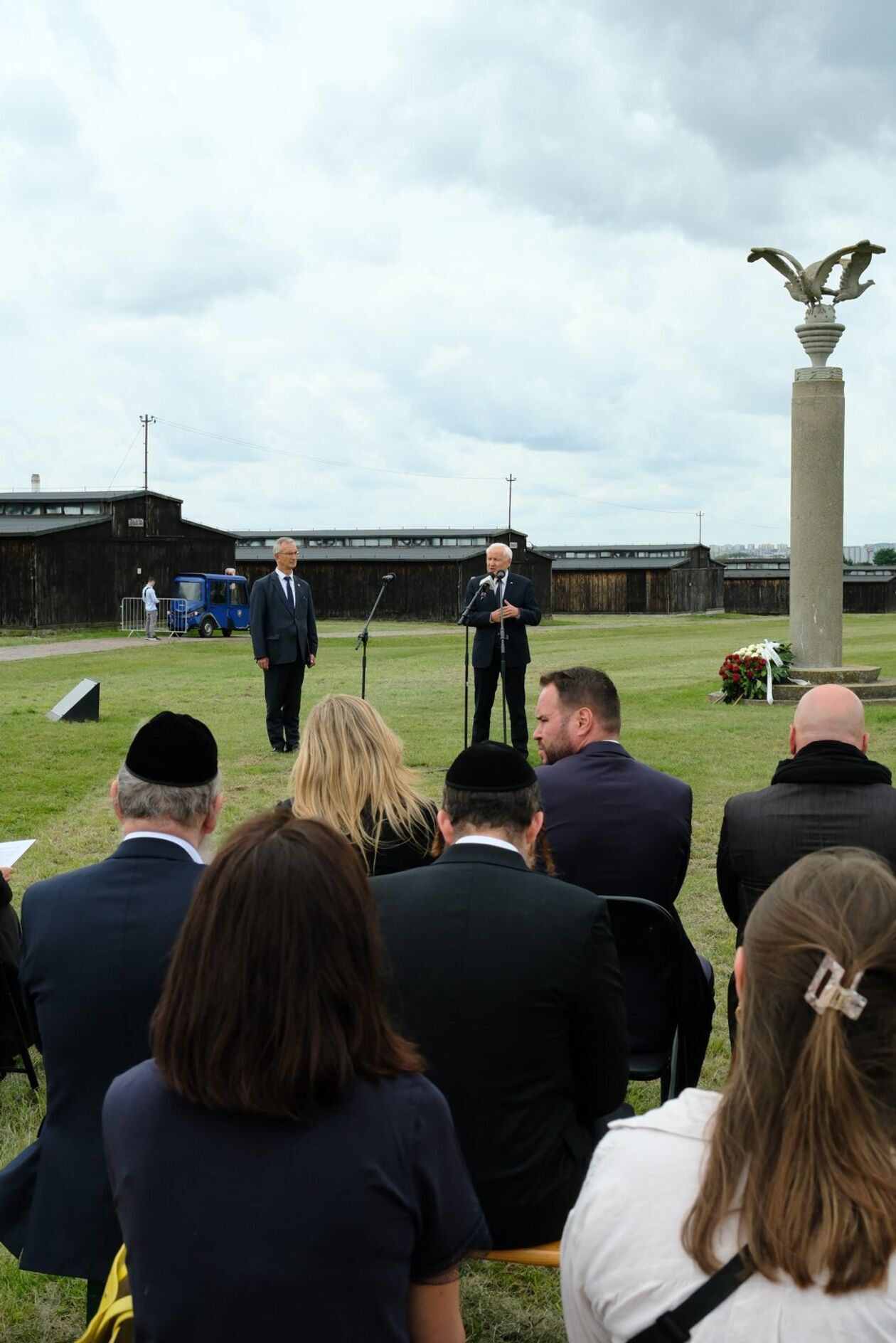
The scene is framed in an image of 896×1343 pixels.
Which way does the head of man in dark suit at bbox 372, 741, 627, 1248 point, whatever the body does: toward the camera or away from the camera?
away from the camera

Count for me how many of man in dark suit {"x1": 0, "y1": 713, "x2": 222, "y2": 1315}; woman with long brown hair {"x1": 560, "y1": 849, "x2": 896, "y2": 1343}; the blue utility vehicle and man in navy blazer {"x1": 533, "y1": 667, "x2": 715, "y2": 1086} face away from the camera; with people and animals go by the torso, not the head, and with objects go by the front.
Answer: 3

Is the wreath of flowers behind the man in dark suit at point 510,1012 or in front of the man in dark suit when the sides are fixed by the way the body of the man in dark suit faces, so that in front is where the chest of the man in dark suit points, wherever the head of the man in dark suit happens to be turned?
in front

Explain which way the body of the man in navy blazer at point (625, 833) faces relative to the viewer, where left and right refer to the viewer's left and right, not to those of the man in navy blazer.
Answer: facing away from the viewer

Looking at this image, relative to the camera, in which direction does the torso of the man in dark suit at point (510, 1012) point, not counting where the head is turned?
away from the camera

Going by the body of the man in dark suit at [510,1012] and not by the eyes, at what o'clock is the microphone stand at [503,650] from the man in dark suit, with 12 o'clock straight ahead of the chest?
The microphone stand is roughly at 12 o'clock from the man in dark suit.

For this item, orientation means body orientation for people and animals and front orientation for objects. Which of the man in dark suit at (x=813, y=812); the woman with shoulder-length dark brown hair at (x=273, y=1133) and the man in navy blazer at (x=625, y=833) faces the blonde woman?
the woman with shoulder-length dark brown hair

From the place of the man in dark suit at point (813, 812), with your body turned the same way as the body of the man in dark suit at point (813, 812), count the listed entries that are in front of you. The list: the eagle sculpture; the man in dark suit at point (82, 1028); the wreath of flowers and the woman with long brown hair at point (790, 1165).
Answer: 2

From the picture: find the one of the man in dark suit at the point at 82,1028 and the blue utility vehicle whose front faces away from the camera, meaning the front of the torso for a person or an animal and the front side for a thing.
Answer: the man in dark suit

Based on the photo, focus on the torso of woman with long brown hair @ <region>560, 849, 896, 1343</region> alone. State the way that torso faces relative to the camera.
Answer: away from the camera

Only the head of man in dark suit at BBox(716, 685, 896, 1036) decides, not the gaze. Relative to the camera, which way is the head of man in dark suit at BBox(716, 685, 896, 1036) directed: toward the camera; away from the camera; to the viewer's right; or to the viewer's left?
away from the camera

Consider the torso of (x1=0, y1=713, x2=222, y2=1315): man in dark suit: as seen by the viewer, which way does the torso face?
away from the camera

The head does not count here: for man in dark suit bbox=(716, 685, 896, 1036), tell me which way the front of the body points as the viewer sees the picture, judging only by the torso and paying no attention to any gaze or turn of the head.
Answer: away from the camera

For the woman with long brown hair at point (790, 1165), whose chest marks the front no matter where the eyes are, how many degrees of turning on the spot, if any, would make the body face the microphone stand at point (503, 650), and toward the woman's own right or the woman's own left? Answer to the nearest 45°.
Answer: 0° — they already face it

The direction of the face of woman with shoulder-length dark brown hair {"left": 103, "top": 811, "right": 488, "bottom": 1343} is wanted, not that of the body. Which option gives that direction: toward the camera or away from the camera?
away from the camera

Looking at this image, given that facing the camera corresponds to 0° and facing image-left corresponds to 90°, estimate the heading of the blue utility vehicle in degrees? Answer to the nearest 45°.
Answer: approximately 45°
